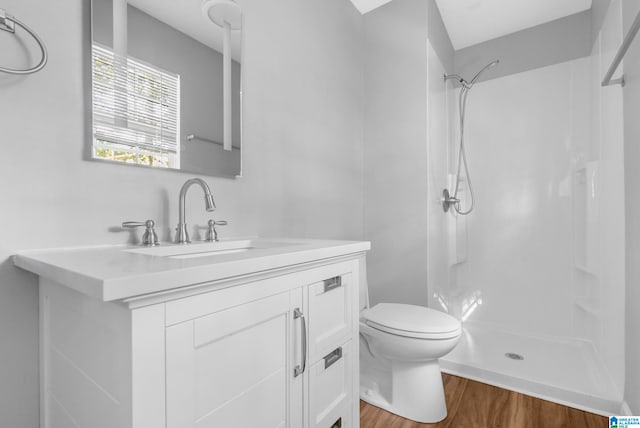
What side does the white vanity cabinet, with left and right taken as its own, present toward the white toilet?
left

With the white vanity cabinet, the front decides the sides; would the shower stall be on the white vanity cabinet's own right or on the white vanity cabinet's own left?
on the white vanity cabinet's own left
